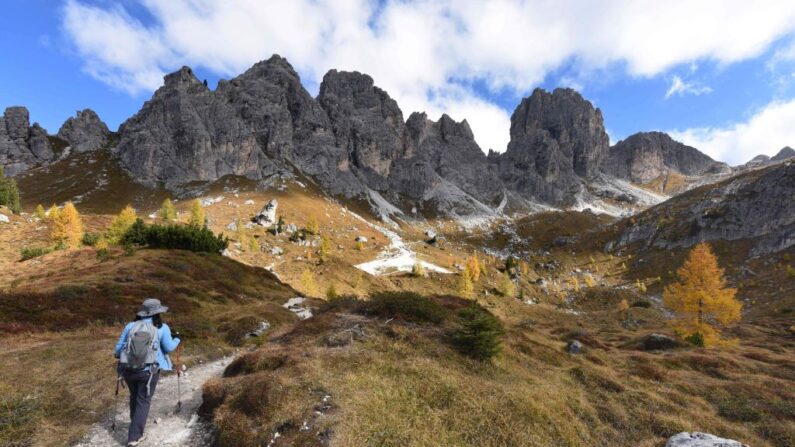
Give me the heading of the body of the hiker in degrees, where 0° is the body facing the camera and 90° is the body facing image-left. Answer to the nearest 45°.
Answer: approximately 225°

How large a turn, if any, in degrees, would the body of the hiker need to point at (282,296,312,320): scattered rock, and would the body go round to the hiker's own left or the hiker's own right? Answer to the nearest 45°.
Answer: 0° — they already face it

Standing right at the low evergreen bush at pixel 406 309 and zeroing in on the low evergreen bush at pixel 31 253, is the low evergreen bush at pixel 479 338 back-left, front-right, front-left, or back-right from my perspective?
back-left

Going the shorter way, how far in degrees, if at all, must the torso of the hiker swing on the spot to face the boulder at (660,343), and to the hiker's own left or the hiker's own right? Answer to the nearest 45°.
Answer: approximately 45° to the hiker's own right

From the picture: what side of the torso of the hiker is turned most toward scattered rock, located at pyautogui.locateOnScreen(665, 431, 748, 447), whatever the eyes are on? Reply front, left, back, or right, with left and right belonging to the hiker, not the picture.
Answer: right
